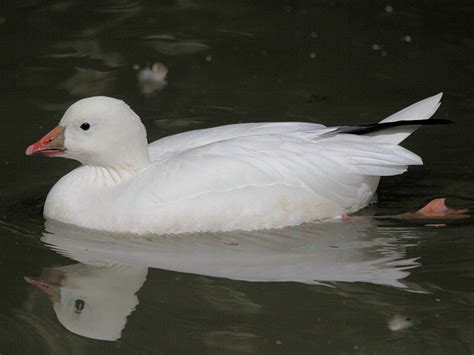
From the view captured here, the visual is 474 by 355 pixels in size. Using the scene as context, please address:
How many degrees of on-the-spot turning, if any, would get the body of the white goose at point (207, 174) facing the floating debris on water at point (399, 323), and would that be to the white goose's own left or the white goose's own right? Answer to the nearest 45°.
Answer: approximately 135° to the white goose's own left

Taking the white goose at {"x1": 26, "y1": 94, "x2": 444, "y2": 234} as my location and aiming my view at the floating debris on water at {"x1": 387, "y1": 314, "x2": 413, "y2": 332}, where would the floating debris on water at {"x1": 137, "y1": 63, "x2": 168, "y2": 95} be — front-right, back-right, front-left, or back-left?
back-left

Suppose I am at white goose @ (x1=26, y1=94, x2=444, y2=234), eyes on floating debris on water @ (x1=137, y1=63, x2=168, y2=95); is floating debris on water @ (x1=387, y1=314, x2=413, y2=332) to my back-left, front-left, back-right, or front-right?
back-right

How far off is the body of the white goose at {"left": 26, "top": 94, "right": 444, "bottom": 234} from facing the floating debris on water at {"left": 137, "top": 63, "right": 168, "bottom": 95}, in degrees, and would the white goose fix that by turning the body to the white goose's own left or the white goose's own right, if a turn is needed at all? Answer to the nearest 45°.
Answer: approximately 90° to the white goose's own right

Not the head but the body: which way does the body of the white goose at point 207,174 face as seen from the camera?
to the viewer's left
